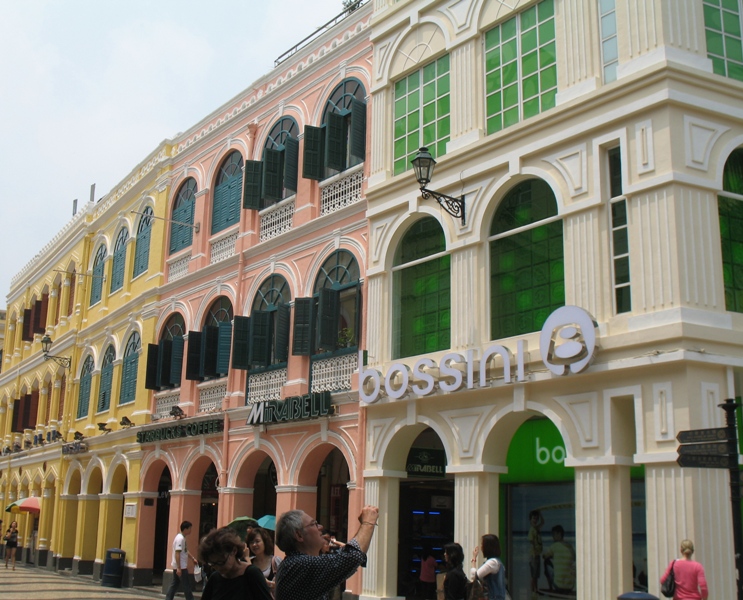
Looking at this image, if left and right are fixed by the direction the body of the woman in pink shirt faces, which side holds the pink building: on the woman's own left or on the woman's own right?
on the woman's own left

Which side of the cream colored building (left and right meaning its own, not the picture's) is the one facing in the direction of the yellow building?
right

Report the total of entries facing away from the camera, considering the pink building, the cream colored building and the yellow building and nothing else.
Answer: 0

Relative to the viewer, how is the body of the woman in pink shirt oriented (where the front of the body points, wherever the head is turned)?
away from the camera

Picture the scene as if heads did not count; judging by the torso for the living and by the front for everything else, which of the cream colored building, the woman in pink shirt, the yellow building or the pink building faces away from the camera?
the woman in pink shirt

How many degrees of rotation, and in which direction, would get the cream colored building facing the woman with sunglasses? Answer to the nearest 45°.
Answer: approximately 45° to its left

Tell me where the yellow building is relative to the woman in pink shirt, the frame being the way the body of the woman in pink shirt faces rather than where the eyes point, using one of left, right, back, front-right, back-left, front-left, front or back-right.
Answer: front-left

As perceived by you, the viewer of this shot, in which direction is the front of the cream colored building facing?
facing the viewer and to the left of the viewer

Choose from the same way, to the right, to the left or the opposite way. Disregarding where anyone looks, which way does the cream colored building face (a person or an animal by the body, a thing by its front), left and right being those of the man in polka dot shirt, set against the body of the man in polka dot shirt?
the opposite way

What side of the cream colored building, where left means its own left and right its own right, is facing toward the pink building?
right

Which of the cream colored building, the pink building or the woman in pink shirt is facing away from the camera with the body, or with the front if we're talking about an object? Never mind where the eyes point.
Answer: the woman in pink shirt

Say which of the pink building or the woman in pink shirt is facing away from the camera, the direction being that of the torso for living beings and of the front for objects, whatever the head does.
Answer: the woman in pink shirt

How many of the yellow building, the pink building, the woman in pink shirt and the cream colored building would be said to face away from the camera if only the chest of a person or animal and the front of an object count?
1

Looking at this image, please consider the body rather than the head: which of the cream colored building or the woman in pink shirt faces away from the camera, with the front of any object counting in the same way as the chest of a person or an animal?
the woman in pink shirt
